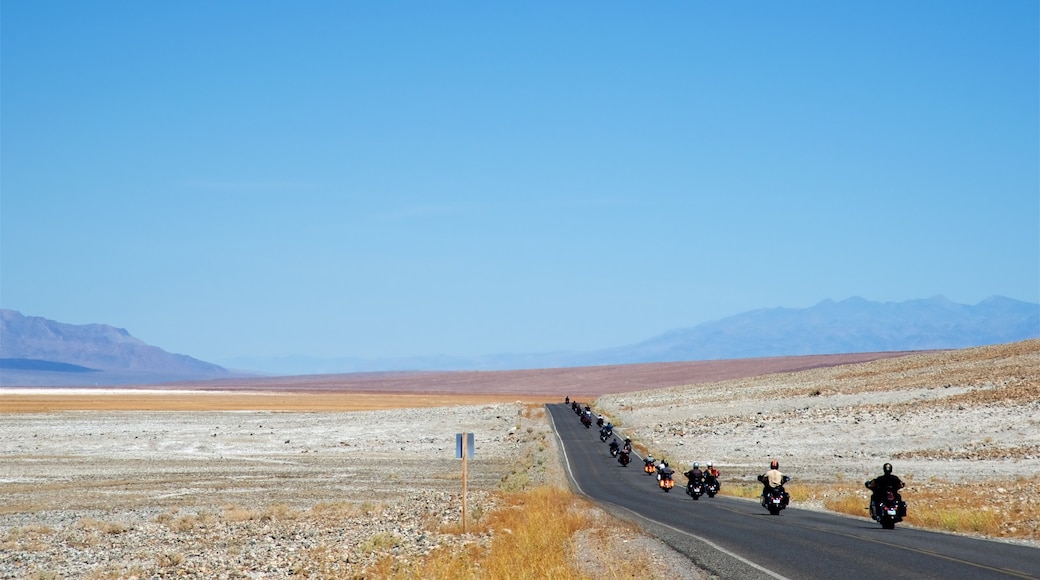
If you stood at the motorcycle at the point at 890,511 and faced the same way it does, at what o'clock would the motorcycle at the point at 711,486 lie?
the motorcycle at the point at 711,486 is roughly at 11 o'clock from the motorcycle at the point at 890,511.

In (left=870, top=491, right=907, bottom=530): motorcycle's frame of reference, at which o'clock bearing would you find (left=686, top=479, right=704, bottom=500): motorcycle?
(left=686, top=479, right=704, bottom=500): motorcycle is roughly at 11 o'clock from (left=870, top=491, right=907, bottom=530): motorcycle.

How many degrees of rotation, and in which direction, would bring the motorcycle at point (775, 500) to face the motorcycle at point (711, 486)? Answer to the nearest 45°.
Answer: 0° — it already faces it

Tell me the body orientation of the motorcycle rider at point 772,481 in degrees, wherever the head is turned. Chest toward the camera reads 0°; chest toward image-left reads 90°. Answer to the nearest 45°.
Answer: approximately 180°

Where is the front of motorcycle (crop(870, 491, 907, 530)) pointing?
away from the camera

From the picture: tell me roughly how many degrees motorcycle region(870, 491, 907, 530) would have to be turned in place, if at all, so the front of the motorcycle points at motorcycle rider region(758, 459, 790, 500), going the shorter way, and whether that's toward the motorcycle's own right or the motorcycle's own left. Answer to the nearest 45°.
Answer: approximately 45° to the motorcycle's own left

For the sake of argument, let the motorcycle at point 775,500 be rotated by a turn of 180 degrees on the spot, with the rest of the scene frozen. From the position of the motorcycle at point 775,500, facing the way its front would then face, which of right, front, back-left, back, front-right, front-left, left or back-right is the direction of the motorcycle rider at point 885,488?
front-left

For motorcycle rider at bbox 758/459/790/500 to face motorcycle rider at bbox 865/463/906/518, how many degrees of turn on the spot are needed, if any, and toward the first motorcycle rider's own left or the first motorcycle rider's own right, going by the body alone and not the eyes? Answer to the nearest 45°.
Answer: approximately 135° to the first motorcycle rider's own right

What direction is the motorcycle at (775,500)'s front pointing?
away from the camera
